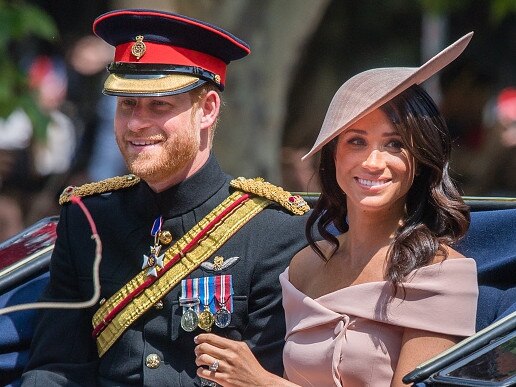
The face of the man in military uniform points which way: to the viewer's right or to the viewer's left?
to the viewer's left

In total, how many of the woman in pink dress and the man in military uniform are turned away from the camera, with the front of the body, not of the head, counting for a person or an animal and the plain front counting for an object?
0

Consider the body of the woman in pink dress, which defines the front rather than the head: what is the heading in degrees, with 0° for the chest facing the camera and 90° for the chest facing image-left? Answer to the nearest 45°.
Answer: approximately 45°

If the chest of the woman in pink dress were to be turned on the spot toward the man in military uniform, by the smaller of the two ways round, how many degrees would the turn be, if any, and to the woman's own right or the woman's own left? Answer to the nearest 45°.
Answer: approximately 90° to the woman's own right

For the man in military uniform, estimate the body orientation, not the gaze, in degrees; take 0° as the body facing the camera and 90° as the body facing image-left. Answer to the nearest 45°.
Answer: approximately 45°

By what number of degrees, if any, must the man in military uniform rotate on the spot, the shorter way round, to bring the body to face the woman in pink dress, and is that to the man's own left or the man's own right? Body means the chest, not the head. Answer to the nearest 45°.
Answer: approximately 90° to the man's own left
